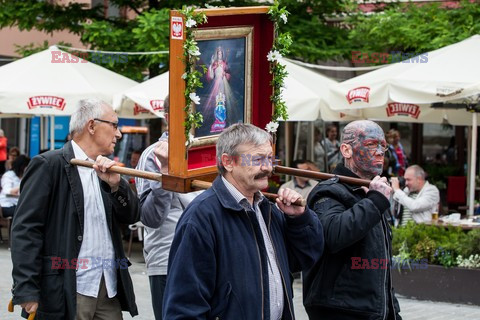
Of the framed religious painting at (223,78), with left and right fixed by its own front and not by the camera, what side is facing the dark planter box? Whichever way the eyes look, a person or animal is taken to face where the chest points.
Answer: left

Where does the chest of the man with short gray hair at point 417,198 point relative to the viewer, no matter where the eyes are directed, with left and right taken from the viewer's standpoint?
facing to the left of the viewer

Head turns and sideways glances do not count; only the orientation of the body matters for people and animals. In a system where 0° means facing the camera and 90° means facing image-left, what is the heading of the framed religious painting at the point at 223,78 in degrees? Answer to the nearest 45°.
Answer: approximately 315°

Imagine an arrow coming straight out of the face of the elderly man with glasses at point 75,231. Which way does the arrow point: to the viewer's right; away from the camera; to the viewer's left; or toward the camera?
to the viewer's right
